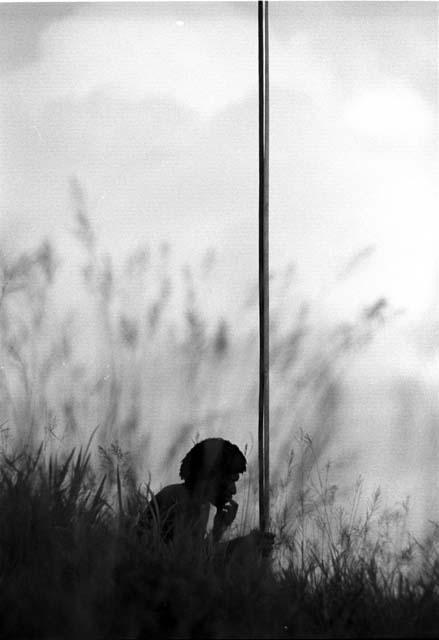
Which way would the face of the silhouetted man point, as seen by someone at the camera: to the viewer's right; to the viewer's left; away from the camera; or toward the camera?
to the viewer's right

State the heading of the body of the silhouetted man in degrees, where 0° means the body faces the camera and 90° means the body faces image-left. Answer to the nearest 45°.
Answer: approximately 270°
